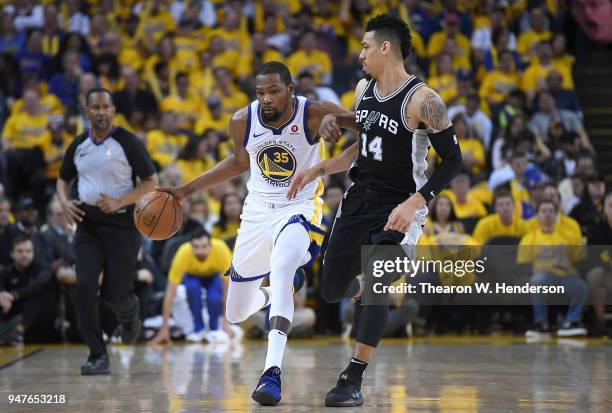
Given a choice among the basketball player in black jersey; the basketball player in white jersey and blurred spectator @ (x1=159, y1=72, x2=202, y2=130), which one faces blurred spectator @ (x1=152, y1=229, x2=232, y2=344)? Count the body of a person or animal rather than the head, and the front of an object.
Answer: blurred spectator @ (x1=159, y1=72, x2=202, y2=130)

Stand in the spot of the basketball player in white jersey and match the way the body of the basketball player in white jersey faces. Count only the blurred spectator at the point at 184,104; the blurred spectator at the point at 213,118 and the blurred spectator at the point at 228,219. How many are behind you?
3

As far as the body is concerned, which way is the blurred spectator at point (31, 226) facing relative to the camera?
toward the camera

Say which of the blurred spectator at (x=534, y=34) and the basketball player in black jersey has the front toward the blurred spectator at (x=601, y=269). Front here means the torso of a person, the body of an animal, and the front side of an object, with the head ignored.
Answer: the blurred spectator at (x=534, y=34)

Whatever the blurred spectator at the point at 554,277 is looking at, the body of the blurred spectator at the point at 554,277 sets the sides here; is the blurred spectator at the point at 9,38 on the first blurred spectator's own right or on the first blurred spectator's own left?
on the first blurred spectator's own right

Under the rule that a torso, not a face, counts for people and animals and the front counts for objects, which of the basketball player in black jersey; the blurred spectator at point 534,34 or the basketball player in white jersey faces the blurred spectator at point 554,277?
the blurred spectator at point 534,34

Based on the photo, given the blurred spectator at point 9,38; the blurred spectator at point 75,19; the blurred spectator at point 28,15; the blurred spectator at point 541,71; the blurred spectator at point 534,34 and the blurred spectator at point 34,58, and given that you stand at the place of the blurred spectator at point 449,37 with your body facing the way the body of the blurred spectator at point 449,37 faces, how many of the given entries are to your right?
4

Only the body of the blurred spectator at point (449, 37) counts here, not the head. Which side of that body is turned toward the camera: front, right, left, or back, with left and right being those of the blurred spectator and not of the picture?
front

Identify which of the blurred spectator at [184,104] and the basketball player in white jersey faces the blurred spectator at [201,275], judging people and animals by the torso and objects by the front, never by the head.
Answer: the blurred spectator at [184,104]

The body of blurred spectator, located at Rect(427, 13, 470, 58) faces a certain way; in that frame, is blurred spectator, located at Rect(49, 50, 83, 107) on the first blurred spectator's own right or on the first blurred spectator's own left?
on the first blurred spectator's own right

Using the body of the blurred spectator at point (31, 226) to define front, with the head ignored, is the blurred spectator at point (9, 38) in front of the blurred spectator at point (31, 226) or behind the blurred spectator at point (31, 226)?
behind

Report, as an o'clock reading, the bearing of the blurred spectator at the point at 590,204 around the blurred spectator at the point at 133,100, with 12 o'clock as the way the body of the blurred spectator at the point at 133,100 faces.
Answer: the blurred spectator at the point at 590,204 is roughly at 10 o'clock from the blurred spectator at the point at 133,100.
